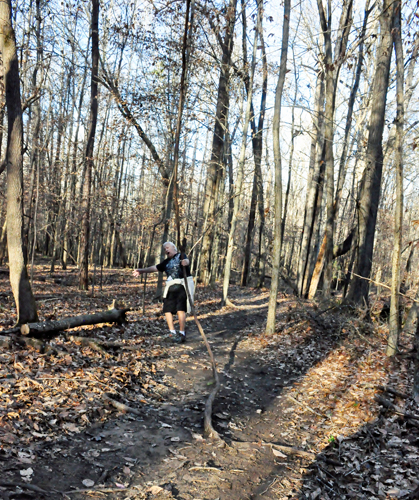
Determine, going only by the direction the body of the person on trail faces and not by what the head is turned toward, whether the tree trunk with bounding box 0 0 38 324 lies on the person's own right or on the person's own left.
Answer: on the person's own right

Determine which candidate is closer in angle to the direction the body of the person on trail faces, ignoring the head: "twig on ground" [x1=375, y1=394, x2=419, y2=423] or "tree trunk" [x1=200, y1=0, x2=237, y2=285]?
the twig on ground

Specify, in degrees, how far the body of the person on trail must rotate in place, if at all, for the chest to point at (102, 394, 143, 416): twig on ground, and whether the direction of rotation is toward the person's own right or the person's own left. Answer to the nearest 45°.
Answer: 0° — they already face it

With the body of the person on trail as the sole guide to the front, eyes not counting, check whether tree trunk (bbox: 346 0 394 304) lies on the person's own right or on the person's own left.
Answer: on the person's own left

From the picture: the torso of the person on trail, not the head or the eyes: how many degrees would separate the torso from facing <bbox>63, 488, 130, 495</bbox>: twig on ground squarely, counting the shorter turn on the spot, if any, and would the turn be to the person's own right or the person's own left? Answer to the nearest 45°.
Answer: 0° — they already face it

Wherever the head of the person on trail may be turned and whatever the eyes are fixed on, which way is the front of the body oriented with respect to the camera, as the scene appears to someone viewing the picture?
toward the camera

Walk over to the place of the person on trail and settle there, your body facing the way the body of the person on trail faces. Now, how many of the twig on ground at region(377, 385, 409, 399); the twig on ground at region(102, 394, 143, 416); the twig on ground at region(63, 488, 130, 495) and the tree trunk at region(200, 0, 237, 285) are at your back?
1

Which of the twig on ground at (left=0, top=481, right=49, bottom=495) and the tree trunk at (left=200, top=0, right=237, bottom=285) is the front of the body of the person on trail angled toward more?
the twig on ground

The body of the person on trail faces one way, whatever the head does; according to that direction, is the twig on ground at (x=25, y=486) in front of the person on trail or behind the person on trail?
in front

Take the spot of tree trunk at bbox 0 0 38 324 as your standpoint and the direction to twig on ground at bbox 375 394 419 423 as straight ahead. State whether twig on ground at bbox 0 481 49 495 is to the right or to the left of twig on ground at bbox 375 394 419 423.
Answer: right

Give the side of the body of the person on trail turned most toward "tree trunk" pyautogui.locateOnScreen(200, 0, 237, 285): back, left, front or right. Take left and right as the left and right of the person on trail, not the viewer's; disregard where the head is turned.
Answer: back
